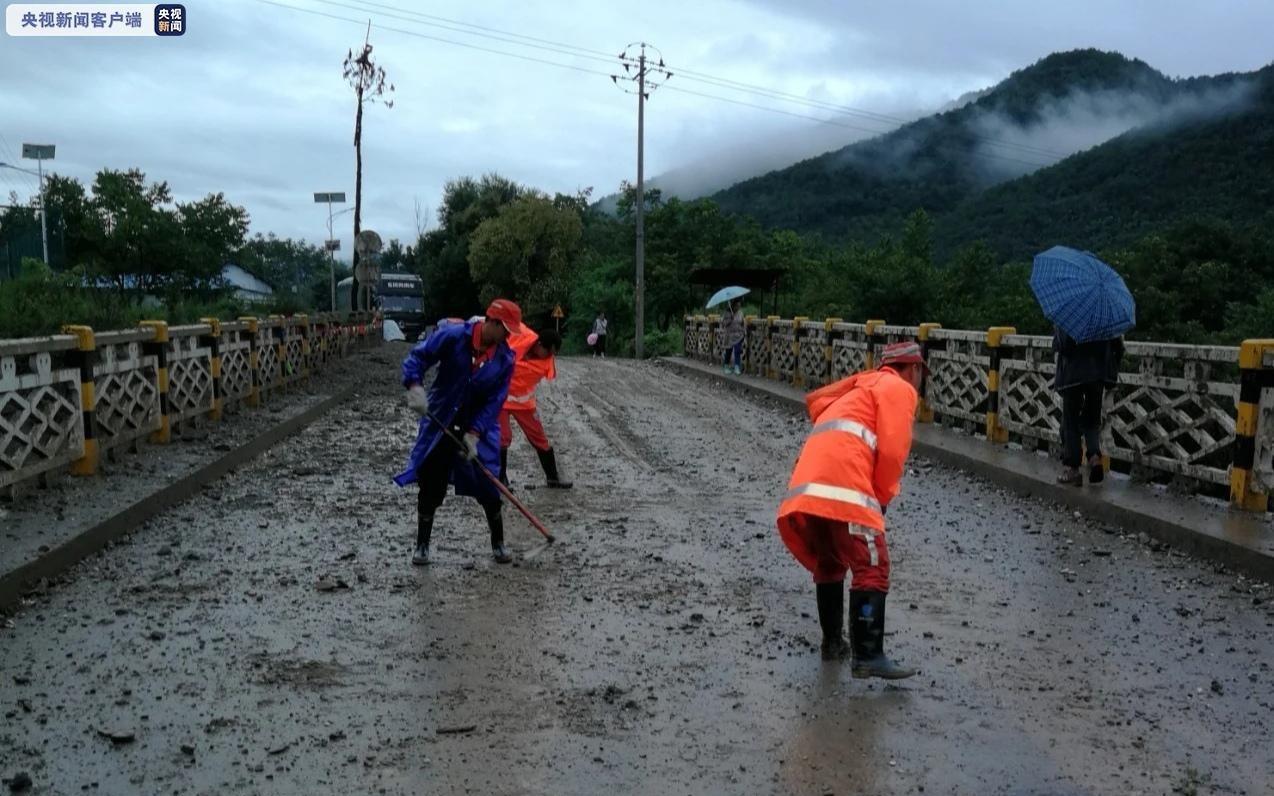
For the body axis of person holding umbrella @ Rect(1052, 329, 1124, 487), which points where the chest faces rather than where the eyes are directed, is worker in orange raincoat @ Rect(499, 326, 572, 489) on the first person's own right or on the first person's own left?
on the first person's own left

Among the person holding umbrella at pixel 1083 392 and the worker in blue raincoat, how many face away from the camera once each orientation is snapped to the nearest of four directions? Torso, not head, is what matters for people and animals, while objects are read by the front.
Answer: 1

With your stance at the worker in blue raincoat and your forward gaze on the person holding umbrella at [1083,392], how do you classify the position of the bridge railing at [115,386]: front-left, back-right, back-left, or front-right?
back-left

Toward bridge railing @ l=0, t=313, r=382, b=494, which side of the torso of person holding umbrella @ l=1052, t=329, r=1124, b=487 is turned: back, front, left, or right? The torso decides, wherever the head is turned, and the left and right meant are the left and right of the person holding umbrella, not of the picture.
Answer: left

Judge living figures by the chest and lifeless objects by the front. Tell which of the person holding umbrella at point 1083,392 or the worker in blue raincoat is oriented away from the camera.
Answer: the person holding umbrella

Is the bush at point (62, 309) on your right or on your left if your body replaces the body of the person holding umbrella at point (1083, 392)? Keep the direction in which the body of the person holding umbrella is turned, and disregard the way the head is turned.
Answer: on your left

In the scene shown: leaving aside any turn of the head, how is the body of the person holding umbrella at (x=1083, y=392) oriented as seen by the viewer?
away from the camera

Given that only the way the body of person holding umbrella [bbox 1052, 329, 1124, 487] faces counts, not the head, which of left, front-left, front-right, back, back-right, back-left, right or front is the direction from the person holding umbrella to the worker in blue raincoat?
back-left

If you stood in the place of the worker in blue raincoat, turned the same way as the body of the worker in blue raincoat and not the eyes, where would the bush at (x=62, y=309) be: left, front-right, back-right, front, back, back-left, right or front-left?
back

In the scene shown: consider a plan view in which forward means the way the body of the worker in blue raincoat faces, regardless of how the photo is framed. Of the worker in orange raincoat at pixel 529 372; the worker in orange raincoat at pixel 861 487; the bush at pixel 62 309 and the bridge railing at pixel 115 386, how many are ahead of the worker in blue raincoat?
1

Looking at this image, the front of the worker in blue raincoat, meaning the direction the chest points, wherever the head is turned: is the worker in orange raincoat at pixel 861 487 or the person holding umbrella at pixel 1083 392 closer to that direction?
the worker in orange raincoat

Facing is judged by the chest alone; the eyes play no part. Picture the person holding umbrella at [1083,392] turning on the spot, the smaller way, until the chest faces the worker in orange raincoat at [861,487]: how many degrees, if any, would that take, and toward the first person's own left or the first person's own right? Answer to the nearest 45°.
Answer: approximately 180°

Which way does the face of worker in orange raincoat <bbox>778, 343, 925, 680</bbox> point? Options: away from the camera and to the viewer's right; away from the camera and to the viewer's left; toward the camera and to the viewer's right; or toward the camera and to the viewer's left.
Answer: away from the camera and to the viewer's right

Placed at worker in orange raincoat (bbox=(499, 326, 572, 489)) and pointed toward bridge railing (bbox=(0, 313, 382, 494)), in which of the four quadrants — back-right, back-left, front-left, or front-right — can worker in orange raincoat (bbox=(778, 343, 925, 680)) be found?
back-left
